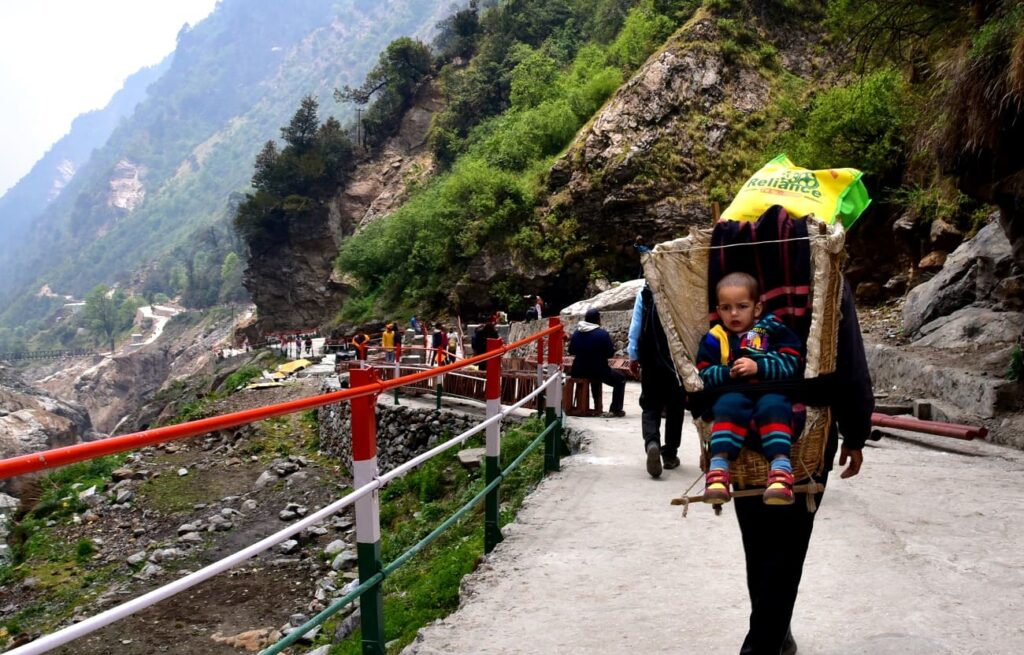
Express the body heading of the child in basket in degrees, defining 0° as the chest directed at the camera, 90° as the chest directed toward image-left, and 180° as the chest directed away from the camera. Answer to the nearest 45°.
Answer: approximately 0°

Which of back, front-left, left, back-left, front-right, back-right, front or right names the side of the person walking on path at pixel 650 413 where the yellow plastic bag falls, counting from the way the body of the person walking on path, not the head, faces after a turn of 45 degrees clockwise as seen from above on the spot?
back-right

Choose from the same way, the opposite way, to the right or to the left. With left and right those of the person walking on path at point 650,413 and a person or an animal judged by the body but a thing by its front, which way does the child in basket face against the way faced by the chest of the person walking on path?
the opposite way

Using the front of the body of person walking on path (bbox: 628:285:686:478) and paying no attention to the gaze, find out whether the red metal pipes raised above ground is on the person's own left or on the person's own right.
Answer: on the person's own right

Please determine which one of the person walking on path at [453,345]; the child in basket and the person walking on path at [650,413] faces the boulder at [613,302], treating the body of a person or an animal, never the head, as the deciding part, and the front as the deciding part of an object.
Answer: the person walking on path at [650,413]

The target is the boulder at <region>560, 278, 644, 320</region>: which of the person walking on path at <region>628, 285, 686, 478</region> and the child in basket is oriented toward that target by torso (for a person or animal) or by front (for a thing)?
the person walking on path

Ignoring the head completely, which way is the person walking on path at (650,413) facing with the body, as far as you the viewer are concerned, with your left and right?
facing away from the viewer
